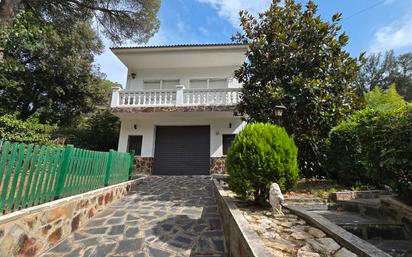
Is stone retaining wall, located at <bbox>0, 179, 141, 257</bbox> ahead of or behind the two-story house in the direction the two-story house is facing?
ahead

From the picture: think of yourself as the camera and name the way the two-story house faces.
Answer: facing the viewer

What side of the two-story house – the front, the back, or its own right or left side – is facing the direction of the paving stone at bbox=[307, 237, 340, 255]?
front

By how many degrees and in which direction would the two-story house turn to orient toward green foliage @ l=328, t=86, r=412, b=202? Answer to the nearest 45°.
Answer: approximately 45° to its left

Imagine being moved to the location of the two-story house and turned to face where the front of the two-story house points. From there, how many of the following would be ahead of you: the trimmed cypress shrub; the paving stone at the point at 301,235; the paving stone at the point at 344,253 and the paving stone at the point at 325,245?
4

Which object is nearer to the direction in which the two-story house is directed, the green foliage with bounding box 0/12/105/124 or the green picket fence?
the green picket fence

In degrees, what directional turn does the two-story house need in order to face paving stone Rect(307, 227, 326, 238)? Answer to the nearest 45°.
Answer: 0° — it already faces it

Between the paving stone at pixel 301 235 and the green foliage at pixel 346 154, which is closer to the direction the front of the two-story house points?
the paving stone

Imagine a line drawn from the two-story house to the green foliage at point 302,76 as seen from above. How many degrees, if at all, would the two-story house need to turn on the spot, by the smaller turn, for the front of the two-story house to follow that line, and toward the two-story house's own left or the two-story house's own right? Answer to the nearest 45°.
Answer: approximately 45° to the two-story house's own left

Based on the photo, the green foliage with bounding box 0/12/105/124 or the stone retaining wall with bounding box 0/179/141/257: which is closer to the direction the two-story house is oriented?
the stone retaining wall

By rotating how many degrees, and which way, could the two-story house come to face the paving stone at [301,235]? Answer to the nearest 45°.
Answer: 0° — it already faces it
